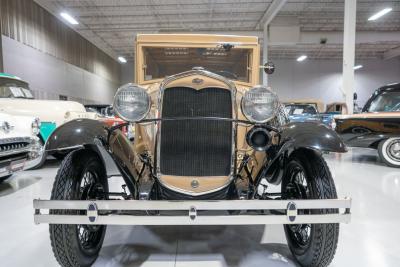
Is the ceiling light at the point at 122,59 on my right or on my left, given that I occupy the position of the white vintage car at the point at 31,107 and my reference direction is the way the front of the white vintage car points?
on my left

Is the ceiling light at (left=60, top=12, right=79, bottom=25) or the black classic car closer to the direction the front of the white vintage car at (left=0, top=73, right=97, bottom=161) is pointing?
the black classic car

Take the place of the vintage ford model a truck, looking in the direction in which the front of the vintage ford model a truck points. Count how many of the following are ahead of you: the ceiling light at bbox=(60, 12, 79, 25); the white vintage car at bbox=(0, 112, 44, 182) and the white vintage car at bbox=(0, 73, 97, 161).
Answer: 0

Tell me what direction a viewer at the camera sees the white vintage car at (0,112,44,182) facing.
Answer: facing the viewer and to the right of the viewer

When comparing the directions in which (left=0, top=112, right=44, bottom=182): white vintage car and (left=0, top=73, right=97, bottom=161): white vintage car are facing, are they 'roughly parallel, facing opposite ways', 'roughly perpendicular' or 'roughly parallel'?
roughly parallel

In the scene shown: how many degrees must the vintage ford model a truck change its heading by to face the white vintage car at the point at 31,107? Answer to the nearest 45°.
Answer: approximately 135° to its right

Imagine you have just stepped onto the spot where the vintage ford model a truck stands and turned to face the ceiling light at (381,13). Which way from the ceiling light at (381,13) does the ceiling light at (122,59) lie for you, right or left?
left

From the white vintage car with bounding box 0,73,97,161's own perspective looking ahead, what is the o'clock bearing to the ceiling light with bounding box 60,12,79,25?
The ceiling light is roughly at 8 o'clock from the white vintage car.

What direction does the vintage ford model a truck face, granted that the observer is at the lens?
facing the viewer

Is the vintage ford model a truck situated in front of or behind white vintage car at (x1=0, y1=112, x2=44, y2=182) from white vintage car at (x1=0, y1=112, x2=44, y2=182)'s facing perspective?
in front

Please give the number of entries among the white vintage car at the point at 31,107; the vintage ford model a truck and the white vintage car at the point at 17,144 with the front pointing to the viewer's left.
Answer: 0

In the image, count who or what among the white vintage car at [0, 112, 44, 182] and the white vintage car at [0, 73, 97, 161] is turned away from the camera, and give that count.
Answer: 0

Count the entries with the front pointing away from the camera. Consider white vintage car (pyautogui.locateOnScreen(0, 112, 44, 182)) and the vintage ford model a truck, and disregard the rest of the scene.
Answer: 0
